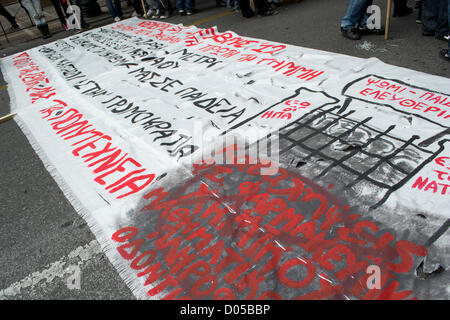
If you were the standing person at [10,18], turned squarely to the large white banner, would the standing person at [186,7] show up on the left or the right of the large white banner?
left

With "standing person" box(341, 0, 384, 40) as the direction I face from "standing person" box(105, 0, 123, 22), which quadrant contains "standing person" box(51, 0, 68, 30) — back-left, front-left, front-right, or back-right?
back-right
